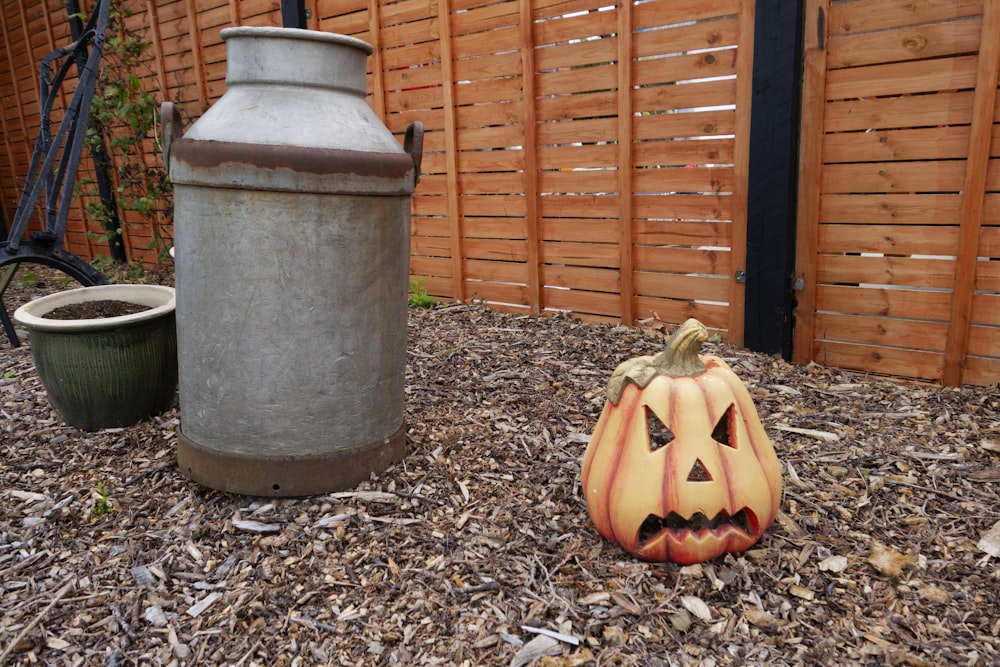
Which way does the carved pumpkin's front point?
toward the camera

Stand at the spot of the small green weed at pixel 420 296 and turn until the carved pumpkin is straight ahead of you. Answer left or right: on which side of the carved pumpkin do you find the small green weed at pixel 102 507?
right

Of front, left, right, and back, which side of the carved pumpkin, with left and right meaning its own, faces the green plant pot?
right

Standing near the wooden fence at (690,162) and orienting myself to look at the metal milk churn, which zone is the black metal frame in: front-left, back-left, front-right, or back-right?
front-right

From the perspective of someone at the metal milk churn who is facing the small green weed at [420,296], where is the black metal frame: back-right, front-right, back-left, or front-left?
front-left

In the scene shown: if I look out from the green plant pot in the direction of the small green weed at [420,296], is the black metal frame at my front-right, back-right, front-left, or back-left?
front-left

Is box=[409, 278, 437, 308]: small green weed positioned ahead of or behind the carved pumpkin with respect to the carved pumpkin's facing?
behind

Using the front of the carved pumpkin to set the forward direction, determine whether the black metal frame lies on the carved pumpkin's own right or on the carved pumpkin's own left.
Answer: on the carved pumpkin's own right

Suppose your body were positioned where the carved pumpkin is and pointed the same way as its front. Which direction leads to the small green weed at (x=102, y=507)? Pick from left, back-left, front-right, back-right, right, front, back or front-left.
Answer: right

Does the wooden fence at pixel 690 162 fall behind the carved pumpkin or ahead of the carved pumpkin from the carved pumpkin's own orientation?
behind

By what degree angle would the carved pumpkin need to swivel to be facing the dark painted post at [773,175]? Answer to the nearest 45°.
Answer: approximately 180°

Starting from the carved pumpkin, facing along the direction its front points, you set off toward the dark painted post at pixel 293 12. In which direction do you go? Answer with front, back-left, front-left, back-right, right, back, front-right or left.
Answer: back-right

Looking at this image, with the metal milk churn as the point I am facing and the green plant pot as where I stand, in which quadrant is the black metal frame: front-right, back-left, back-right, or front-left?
back-left
